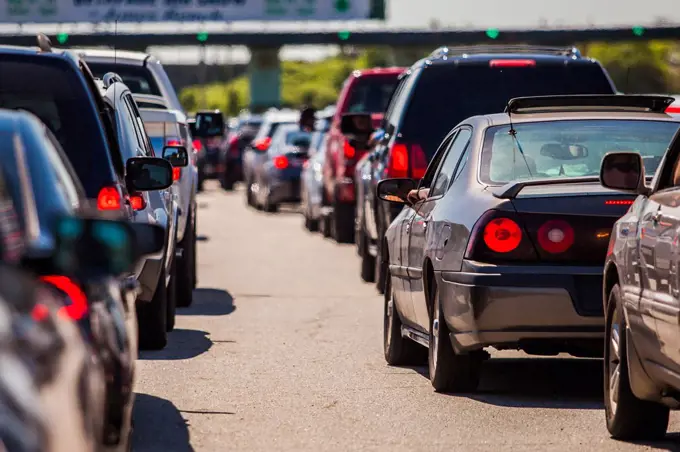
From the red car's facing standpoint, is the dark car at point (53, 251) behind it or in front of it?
behind

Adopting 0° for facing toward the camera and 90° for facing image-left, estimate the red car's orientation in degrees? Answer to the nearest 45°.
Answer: approximately 180°

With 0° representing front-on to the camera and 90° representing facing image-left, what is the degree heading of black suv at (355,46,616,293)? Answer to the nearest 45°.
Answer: approximately 180°

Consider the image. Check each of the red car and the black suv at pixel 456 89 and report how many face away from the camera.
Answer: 2

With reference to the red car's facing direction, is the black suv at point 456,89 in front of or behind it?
behind

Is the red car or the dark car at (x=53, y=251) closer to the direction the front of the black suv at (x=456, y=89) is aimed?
the red car

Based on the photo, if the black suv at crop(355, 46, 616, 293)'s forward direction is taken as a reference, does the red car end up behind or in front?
in front
